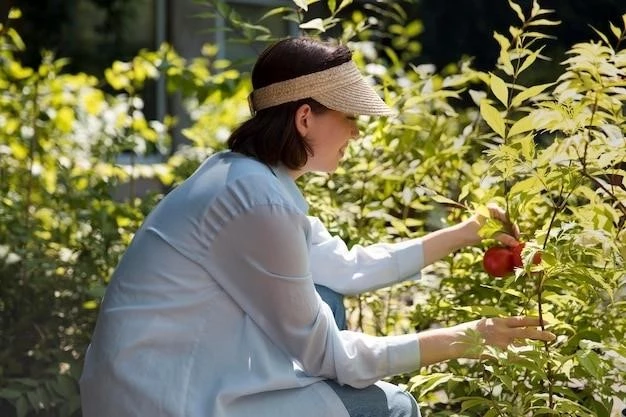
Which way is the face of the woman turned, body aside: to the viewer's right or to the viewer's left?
to the viewer's right

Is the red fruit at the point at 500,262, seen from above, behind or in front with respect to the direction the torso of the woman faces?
in front

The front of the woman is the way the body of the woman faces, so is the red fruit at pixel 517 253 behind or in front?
in front

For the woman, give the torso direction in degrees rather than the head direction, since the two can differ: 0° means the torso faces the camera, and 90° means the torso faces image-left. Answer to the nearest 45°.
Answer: approximately 270°
